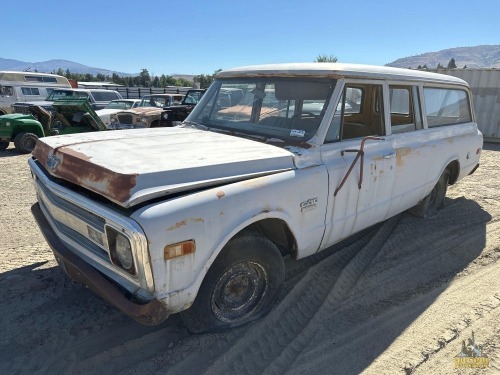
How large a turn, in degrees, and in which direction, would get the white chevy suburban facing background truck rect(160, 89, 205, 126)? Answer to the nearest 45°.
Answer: approximately 135° to its right

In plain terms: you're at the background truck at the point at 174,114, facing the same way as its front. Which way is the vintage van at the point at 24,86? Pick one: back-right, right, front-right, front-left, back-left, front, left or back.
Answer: right

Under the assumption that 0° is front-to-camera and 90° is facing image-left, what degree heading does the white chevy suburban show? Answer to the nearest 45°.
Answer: approximately 45°

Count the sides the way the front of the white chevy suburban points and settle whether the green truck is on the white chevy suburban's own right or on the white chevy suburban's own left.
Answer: on the white chevy suburban's own right

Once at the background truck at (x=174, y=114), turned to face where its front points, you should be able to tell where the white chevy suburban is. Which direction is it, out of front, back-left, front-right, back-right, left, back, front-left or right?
front-left

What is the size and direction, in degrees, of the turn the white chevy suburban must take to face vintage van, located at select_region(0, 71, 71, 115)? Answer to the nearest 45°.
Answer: approximately 90° to its right

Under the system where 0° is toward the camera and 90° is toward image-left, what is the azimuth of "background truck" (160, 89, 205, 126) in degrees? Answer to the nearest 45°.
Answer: approximately 45°
